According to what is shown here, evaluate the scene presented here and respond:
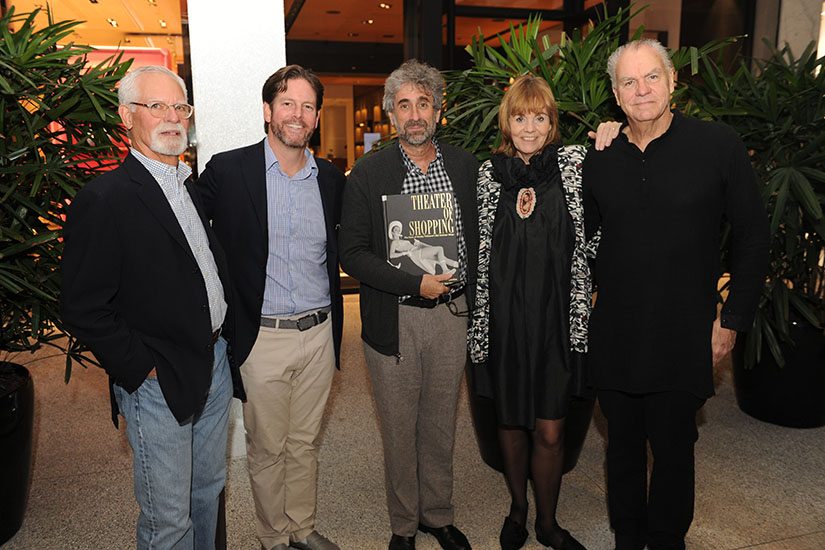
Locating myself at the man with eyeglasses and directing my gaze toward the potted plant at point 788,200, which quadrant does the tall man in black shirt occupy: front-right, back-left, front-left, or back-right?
front-right

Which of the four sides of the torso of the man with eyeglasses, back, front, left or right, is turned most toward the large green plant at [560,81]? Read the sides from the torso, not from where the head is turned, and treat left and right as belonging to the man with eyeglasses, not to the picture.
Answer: left

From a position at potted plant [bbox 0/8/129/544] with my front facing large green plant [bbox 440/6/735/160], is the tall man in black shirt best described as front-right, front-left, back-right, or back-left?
front-right

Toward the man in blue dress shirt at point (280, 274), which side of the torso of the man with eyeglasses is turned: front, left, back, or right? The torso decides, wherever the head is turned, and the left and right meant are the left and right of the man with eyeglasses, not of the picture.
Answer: left

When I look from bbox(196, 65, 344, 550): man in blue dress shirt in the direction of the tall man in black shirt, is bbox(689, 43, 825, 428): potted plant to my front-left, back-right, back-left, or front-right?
front-left

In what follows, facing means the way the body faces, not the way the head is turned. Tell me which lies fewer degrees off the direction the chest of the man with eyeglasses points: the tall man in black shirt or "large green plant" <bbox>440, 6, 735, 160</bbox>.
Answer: the tall man in black shirt

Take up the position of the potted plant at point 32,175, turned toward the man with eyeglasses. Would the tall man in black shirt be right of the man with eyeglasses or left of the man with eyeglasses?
left

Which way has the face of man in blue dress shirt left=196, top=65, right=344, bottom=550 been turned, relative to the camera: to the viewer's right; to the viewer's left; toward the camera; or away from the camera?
toward the camera

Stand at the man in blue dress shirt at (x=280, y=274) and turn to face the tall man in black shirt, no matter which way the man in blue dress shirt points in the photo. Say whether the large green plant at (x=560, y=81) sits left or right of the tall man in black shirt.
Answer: left

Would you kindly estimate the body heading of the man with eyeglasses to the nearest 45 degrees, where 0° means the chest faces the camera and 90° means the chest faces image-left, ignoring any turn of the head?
approximately 315°

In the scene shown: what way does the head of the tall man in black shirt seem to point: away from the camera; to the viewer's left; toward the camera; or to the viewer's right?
toward the camera

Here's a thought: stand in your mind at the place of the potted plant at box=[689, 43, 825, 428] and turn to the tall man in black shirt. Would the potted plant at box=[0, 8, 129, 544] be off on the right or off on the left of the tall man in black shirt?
right

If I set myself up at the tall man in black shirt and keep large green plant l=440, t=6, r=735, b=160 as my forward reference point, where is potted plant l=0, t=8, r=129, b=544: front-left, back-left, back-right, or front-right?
front-left

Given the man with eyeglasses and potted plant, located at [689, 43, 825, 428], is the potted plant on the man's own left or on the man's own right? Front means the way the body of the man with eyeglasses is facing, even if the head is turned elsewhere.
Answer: on the man's own left

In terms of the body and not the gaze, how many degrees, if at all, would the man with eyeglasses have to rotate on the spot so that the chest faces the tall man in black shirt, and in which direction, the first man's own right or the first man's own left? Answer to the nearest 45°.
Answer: approximately 45° to the first man's own left
